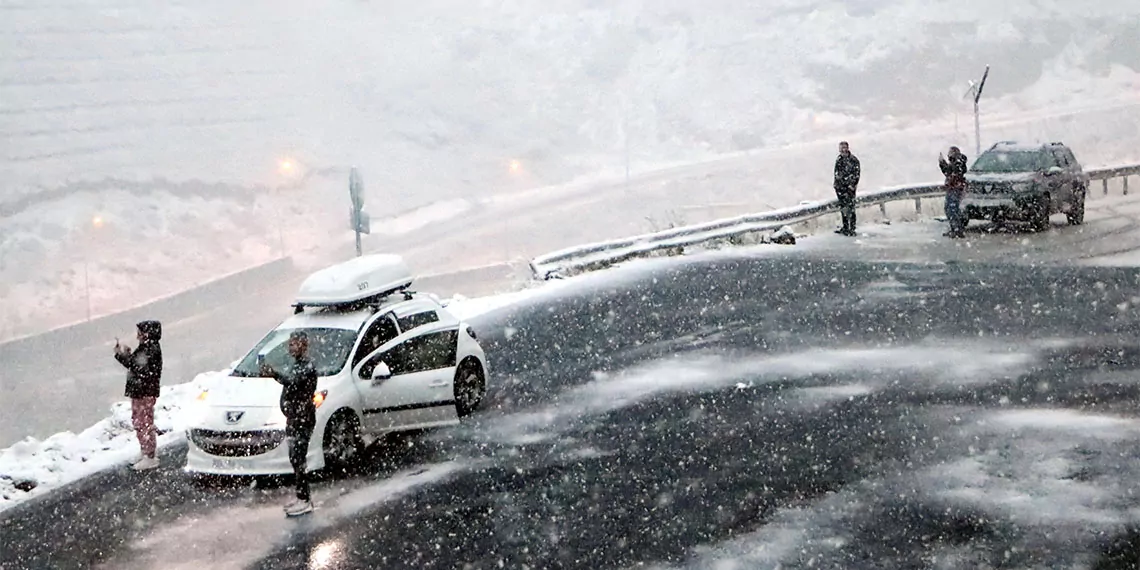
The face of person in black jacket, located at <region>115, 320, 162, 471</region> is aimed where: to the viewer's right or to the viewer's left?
to the viewer's left

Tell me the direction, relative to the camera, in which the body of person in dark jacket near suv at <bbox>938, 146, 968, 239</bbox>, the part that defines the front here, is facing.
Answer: to the viewer's left

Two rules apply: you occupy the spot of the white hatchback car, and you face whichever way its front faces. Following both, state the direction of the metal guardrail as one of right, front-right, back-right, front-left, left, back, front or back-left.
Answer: back

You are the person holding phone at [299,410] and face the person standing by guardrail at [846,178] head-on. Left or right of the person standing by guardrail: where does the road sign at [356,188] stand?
left

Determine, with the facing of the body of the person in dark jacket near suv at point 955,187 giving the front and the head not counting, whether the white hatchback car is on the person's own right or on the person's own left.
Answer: on the person's own left

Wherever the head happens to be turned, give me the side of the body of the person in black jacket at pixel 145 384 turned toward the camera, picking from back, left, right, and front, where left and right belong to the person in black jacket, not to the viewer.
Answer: left

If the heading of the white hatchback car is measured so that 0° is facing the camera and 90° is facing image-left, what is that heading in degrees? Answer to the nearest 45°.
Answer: approximately 45°

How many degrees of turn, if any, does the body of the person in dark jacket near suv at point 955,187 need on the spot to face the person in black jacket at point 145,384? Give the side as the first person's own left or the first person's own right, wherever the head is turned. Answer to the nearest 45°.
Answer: approximately 45° to the first person's own left

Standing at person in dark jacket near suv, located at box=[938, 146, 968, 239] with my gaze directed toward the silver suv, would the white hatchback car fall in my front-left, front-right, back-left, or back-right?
back-right
